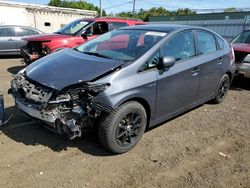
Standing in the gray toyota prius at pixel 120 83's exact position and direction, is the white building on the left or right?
on its right

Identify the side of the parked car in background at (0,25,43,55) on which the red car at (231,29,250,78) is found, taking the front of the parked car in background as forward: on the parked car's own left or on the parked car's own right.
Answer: on the parked car's own left

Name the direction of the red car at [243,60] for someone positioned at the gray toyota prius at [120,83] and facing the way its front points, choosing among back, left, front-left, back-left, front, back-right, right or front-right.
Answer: back

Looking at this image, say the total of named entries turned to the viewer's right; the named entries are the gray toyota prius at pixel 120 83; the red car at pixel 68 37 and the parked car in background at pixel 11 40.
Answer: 0

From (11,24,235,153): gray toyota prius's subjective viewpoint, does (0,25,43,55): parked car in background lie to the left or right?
on its right

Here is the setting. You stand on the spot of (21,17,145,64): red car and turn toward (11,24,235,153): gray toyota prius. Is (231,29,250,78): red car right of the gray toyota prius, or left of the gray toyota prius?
left

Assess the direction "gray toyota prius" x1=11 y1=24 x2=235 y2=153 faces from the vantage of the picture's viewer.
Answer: facing the viewer and to the left of the viewer

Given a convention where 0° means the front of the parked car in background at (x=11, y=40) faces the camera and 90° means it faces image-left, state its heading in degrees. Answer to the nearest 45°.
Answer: approximately 90°

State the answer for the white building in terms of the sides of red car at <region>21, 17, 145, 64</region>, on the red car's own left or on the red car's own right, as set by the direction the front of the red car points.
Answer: on the red car's own right

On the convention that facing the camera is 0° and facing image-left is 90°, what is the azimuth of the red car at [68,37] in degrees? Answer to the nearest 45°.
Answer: approximately 45°

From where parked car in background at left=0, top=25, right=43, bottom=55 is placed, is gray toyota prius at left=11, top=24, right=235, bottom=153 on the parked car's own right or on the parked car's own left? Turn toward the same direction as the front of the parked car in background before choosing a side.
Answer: on the parked car's own left

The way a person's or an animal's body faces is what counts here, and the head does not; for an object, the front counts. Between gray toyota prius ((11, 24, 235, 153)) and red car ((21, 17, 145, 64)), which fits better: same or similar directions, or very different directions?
same or similar directions

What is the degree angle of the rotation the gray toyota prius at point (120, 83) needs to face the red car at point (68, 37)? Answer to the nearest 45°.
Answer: approximately 135° to its right
